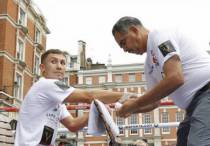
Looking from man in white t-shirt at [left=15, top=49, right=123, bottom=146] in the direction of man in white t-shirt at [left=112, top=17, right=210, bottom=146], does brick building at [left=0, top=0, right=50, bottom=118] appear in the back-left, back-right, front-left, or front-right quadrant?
back-left

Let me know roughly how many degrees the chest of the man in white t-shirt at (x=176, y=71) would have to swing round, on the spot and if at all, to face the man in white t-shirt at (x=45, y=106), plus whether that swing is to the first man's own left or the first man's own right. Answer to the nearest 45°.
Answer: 0° — they already face them

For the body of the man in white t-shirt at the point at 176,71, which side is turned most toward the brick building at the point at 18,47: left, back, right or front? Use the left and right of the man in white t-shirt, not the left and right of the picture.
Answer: right

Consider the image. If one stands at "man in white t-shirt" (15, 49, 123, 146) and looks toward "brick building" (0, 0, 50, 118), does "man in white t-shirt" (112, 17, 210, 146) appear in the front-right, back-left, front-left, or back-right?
back-right

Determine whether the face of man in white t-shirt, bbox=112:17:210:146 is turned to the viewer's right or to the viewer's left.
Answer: to the viewer's left

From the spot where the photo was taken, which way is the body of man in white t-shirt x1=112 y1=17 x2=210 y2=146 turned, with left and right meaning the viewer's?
facing to the left of the viewer

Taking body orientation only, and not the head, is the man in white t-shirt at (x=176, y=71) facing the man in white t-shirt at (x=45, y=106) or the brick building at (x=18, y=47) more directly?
the man in white t-shirt
